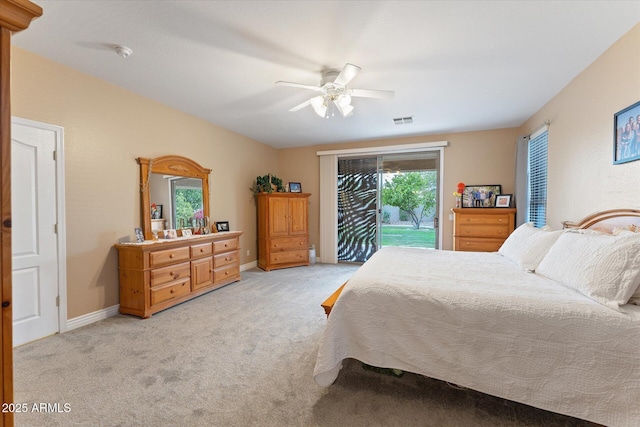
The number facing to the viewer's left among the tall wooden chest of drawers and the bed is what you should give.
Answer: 1

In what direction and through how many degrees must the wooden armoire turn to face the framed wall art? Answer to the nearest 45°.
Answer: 0° — it already faces it

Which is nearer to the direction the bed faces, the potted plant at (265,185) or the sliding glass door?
the potted plant

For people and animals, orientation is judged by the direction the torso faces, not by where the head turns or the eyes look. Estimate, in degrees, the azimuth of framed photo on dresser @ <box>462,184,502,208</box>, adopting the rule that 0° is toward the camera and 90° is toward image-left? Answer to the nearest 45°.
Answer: approximately 0°

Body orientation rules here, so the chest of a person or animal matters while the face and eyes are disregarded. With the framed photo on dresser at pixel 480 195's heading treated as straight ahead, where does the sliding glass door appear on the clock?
The sliding glass door is roughly at 3 o'clock from the framed photo on dresser.

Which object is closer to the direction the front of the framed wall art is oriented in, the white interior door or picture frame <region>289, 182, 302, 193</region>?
the white interior door

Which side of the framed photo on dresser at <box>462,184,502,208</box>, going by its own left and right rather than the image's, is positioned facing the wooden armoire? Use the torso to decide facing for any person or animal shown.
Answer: right

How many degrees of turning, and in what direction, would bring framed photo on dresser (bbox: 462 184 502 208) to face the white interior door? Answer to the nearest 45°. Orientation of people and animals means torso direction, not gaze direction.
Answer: approximately 45° to its right

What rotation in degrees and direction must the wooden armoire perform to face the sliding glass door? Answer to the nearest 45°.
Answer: approximately 45° to its left

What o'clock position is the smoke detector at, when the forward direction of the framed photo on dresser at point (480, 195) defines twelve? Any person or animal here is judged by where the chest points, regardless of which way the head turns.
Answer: The smoke detector is roughly at 1 o'clock from the framed photo on dresser.

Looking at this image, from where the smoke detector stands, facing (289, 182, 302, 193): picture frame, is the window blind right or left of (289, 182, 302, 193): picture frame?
right

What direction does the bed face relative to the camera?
to the viewer's left
